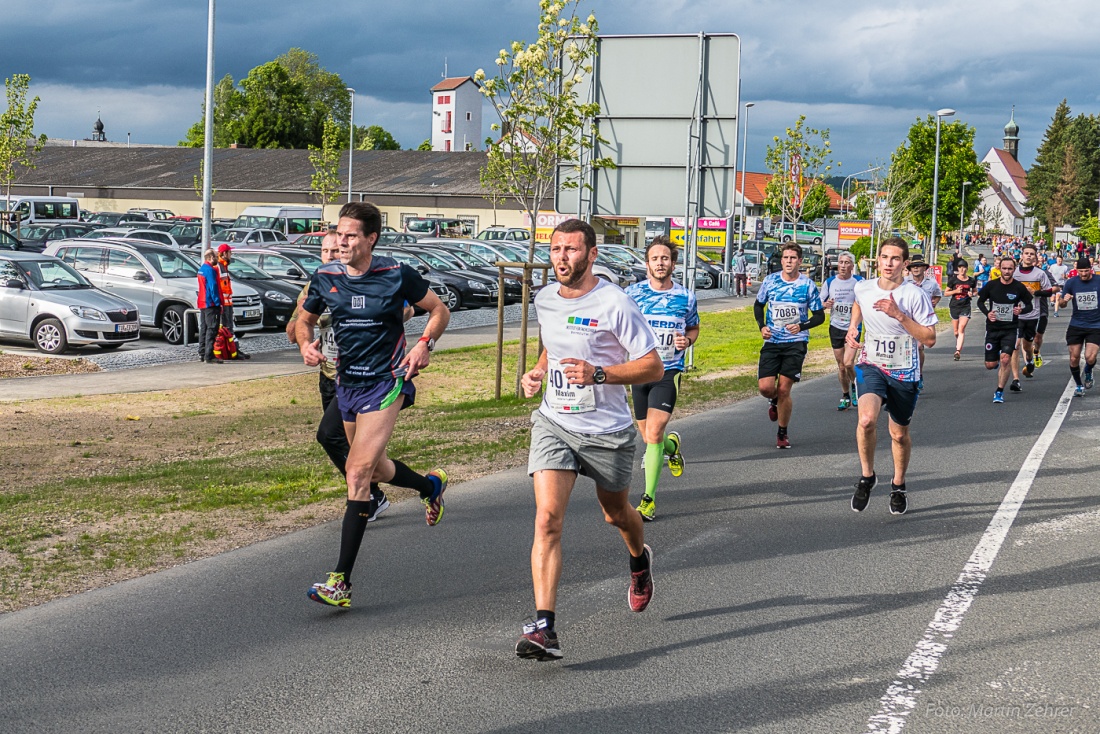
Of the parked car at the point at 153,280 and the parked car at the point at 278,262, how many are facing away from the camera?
0

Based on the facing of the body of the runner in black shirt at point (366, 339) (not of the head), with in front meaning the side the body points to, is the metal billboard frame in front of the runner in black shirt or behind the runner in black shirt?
behind

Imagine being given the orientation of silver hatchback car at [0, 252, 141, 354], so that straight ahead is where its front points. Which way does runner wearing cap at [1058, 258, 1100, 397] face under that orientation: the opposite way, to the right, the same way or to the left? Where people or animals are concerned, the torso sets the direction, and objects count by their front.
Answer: to the right

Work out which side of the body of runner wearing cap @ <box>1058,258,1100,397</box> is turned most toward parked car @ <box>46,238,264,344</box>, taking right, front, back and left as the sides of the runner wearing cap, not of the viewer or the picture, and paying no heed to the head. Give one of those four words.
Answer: right

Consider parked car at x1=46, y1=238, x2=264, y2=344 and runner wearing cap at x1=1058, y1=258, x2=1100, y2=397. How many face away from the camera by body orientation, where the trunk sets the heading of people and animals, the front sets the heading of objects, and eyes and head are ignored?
0

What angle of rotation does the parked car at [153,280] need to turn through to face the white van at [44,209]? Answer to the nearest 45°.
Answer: approximately 135° to its left

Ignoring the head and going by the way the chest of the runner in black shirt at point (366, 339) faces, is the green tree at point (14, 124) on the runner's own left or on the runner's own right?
on the runner's own right
